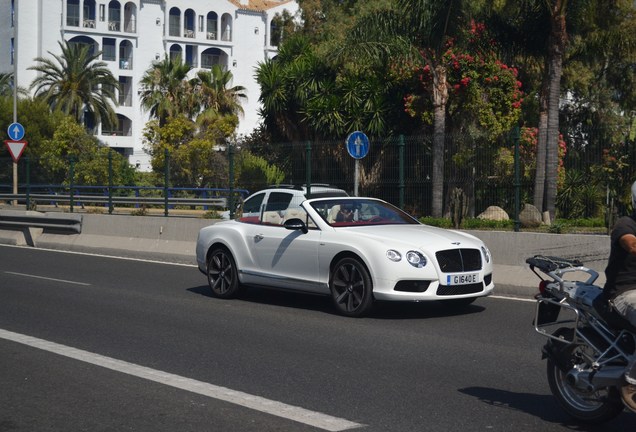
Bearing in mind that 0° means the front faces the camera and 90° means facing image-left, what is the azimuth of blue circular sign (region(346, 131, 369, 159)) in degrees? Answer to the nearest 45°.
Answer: approximately 0°

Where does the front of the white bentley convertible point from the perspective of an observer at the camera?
facing the viewer and to the right of the viewer

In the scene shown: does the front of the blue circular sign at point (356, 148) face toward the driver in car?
yes

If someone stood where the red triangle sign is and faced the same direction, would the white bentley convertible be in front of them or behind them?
in front

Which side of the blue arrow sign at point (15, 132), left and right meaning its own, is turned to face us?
front

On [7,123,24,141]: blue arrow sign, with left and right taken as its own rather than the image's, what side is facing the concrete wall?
front

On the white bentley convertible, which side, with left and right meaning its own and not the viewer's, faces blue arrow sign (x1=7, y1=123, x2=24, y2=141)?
back

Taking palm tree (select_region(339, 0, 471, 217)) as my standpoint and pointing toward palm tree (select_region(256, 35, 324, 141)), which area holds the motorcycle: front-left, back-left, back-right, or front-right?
back-left

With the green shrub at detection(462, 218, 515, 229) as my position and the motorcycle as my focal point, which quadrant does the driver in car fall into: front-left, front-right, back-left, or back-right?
front-right

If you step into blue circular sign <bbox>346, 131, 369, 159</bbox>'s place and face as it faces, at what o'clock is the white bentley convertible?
The white bentley convertible is roughly at 12 o'clock from the blue circular sign.
